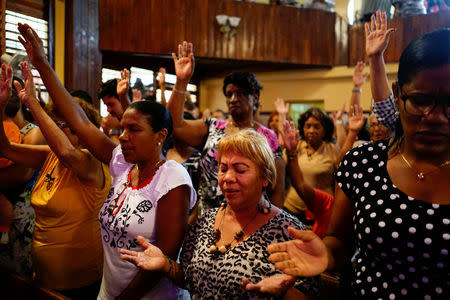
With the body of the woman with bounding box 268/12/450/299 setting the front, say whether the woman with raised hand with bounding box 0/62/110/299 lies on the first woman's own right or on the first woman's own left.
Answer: on the first woman's own right

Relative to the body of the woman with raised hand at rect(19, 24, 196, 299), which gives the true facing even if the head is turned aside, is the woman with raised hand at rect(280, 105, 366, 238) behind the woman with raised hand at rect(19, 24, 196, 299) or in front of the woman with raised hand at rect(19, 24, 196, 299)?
behind

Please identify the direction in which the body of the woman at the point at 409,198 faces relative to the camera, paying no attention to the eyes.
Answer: toward the camera

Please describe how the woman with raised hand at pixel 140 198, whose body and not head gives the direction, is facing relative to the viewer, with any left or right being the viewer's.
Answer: facing the viewer and to the left of the viewer

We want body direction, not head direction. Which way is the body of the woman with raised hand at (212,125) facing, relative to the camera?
toward the camera

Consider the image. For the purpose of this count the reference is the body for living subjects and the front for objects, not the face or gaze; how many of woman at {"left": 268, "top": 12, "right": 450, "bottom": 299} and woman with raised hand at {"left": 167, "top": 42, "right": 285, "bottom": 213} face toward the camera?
2

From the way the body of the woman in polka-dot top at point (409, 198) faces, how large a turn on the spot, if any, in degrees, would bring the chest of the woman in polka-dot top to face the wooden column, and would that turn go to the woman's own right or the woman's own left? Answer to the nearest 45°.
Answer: approximately 135° to the woman's own right

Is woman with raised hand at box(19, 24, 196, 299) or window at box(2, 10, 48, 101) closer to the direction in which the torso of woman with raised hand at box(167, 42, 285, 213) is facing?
the woman with raised hand

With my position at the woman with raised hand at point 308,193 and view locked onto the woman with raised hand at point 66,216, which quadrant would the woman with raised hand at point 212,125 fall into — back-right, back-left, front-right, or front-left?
front-right

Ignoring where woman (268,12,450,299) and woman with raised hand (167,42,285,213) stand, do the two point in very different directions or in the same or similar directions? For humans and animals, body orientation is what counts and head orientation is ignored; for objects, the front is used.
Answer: same or similar directions

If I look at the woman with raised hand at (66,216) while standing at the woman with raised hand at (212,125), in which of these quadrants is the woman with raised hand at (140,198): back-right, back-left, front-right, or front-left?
front-left

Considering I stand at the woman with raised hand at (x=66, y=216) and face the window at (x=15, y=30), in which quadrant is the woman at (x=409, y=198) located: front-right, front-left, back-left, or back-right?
back-right

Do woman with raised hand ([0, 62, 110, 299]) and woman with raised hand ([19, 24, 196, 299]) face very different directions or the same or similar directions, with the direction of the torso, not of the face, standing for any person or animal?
same or similar directions
